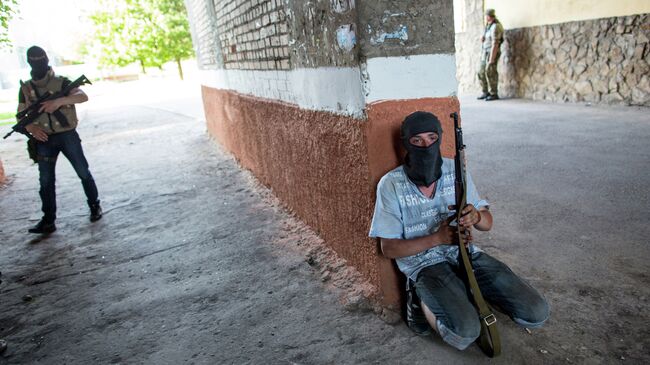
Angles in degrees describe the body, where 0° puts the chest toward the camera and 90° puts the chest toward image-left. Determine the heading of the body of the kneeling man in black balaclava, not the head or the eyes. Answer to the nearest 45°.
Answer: approximately 315°

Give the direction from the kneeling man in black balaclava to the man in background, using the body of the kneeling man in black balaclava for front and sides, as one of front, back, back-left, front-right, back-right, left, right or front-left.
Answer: back-left

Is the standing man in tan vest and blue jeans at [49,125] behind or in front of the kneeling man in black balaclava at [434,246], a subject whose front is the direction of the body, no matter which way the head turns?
behind

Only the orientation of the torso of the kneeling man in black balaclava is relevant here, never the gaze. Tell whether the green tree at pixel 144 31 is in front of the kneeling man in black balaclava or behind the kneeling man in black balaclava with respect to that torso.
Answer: behind
